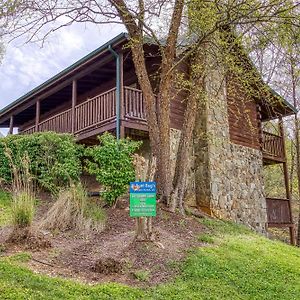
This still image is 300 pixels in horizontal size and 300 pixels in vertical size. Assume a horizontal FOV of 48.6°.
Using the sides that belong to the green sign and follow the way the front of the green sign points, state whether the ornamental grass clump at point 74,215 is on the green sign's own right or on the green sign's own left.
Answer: on the green sign's own right

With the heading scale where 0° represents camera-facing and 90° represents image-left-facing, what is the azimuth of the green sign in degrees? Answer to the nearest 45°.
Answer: approximately 0°

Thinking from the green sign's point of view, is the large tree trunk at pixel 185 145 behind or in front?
behind
